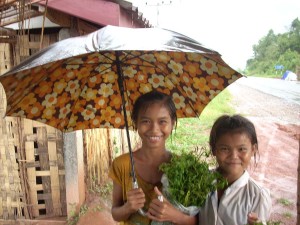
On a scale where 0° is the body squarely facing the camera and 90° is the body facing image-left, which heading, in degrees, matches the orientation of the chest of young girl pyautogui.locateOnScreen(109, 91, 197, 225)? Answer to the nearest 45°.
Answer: approximately 0°

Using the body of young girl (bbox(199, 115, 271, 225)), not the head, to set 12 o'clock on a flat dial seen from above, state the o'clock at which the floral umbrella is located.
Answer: The floral umbrella is roughly at 2 o'clock from the young girl.
